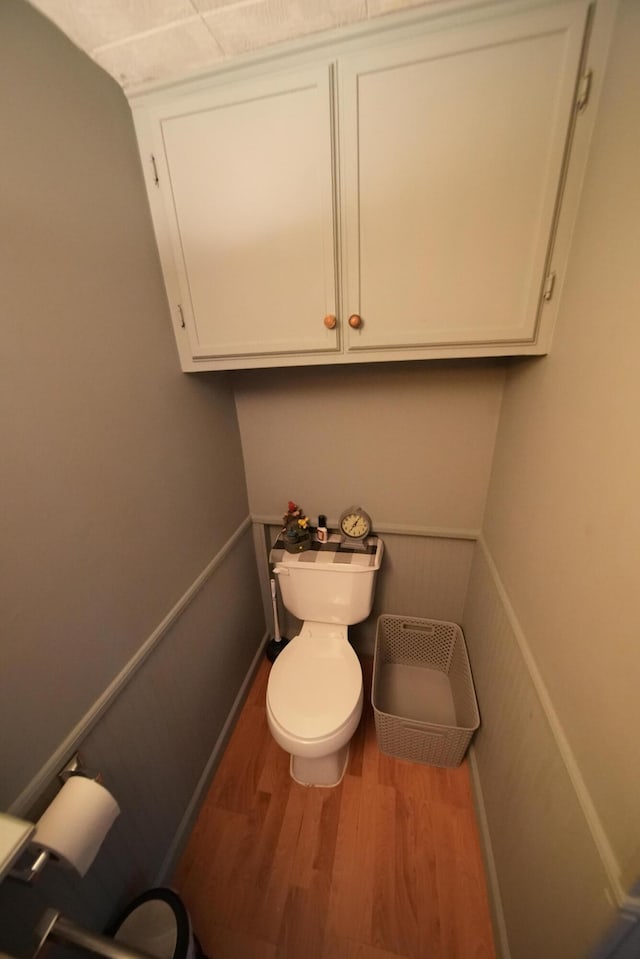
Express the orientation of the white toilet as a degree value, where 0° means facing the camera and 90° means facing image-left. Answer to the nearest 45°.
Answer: approximately 0°

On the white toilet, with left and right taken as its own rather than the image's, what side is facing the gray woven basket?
left

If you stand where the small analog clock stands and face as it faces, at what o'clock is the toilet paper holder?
The toilet paper holder is roughly at 1 o'clock from the small analog clock.

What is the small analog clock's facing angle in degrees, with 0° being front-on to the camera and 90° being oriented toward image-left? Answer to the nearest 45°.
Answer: approximately 0°

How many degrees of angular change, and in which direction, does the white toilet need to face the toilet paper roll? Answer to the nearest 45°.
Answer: approximately 45° to its right
